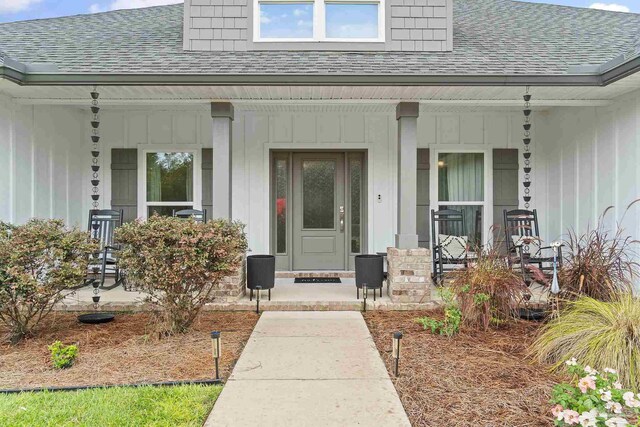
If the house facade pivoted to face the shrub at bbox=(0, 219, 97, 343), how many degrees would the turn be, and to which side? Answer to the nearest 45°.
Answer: approximately 45° to its right

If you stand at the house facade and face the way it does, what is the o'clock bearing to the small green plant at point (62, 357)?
The small green plant is roughly at 1 o'clock from the house facade.

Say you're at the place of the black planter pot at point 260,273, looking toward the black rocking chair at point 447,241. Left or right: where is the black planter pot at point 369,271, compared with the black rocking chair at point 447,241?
right

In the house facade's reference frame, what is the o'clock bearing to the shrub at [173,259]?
The shrub is roughly at 1 o'clock from the house facade.

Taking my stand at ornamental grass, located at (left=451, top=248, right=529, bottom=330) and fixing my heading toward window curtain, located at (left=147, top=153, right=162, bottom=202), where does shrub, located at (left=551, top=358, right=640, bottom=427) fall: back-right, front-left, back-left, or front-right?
back-left

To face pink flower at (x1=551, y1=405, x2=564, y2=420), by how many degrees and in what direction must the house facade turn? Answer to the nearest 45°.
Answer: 0° — it already faces it

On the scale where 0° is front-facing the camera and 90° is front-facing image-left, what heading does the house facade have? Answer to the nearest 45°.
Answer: approximately 0°
